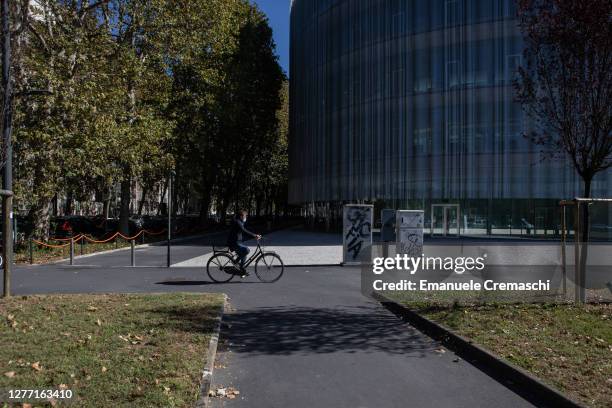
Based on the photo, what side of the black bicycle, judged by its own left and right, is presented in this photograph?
right

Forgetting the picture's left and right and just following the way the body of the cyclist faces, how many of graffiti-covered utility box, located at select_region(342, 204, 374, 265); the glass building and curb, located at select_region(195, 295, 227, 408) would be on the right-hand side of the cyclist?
1

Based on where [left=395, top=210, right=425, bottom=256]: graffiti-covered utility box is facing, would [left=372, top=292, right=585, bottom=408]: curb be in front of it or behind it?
in front

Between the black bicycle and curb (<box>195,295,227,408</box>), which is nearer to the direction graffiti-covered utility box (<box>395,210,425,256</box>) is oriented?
the curb

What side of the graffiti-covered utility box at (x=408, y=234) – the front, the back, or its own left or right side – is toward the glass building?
back

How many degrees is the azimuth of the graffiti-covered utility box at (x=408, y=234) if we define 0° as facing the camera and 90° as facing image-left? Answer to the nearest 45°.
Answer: approximately 0°

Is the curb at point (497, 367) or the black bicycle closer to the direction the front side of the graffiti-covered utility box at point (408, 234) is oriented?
the curb

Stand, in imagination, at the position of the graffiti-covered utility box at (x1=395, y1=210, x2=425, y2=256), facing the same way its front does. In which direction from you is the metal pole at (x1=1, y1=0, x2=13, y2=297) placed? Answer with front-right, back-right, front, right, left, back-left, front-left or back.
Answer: front-right

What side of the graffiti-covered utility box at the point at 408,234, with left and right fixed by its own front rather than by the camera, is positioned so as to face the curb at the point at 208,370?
front

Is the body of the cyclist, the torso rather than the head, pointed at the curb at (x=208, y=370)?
no

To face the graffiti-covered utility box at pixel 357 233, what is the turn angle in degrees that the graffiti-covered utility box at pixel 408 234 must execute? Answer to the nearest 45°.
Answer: approximately 90° to its right

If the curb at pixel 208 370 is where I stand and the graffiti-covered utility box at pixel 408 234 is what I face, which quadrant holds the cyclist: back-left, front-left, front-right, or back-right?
front-left

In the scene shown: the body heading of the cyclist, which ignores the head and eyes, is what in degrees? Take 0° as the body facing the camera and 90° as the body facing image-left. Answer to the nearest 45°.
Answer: approximately 270°

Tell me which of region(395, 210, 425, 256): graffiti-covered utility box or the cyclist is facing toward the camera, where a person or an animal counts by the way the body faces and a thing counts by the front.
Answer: the graffiti-covered utility box

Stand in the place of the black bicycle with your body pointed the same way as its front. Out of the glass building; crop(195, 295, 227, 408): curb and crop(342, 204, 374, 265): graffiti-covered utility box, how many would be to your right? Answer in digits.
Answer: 1

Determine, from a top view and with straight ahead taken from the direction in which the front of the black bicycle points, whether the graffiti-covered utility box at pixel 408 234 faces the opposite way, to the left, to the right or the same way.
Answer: to the right
